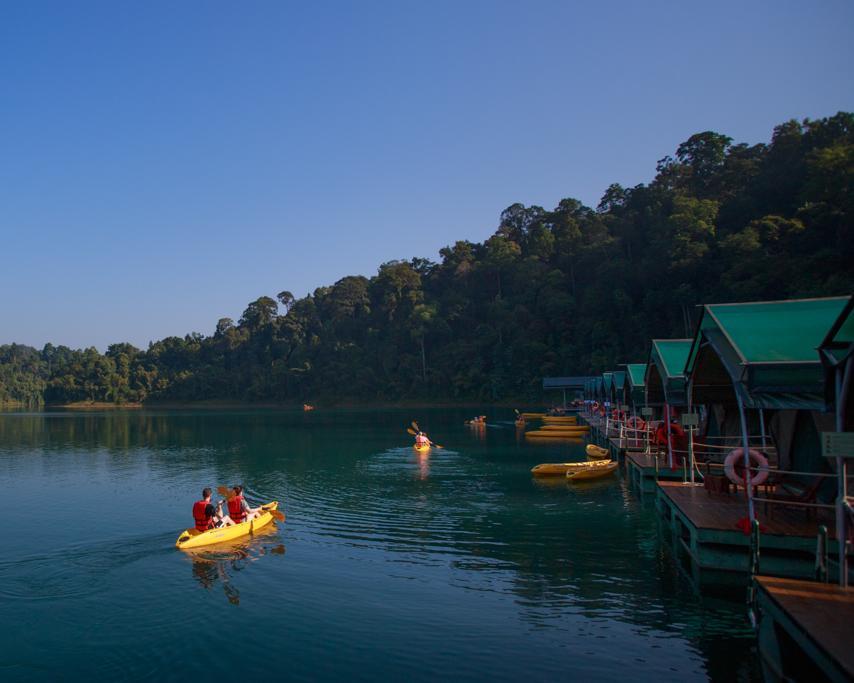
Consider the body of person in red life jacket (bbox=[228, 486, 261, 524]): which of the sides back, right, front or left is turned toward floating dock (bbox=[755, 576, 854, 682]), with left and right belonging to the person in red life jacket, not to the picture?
right

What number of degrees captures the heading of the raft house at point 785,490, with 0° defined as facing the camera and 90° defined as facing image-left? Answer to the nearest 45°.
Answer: approximately 45°

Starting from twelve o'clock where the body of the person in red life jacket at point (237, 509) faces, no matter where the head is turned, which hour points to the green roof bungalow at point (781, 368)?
The green roof bungalow is roughly at 3 o'clock from the person in red life jacket.

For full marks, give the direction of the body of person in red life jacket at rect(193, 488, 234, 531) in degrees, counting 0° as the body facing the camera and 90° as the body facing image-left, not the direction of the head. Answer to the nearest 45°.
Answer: approximately 225°

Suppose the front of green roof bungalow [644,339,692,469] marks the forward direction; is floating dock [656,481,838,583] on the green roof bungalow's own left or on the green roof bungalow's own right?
on the green roof bungalow's own left

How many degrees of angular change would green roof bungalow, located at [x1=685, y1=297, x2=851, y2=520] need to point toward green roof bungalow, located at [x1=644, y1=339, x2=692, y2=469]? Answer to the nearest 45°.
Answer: approximately 135° to its right
